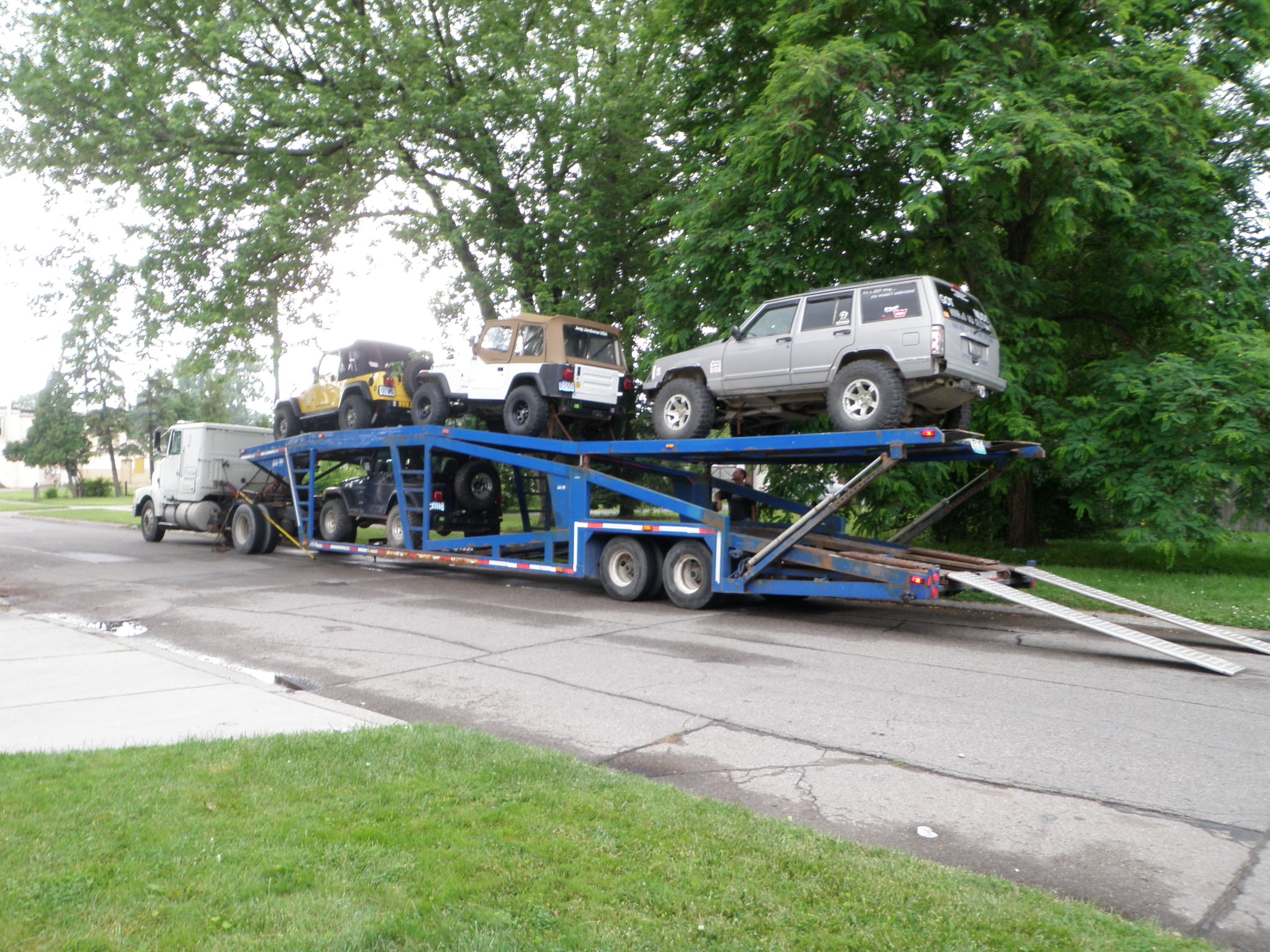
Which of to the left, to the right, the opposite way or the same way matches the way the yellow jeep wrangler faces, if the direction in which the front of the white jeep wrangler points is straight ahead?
the same way

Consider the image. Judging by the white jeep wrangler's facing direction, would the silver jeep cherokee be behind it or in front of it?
behind

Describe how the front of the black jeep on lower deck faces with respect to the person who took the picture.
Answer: facing away from the viewer and to the left of the viewer

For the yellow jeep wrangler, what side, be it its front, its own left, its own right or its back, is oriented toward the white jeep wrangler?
back

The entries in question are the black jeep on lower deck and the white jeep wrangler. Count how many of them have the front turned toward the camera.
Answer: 0

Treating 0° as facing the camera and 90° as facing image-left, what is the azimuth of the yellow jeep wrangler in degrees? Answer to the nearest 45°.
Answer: approximately 135°

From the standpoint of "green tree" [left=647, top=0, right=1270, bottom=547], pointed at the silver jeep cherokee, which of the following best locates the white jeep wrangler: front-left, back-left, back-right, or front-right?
front-right

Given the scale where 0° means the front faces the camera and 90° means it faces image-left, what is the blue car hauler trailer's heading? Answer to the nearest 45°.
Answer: approximately 135°

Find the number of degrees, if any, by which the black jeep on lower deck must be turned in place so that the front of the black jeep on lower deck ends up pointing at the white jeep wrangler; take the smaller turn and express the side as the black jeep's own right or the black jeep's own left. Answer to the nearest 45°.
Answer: approximately 180°

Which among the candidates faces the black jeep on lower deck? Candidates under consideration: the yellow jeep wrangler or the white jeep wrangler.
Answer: the white jeep wrangler

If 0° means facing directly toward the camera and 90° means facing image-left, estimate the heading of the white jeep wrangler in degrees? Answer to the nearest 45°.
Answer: approximately 135°

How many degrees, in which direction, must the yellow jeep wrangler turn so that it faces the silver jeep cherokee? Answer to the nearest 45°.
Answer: approximately 180°

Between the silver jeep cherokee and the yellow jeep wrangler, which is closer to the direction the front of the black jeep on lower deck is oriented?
the yellow jeep wrangler

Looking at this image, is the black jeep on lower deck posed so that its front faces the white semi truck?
yes

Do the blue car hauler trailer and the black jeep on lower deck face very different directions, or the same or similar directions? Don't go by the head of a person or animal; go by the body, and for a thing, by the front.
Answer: same or similar directions

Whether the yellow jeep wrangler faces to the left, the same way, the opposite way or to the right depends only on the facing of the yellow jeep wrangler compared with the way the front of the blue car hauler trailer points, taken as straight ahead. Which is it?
the same way

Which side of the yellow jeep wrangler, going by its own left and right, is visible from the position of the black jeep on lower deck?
back

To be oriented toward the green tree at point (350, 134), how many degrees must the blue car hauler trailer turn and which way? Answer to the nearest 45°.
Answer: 0° — it already faces it

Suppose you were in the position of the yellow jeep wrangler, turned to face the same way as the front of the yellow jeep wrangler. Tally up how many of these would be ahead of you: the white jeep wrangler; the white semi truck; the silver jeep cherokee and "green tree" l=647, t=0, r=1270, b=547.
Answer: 1
